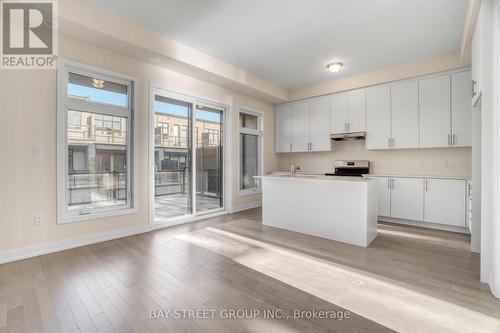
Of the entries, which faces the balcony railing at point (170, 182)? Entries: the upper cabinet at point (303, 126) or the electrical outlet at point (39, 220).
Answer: the upper cabinet

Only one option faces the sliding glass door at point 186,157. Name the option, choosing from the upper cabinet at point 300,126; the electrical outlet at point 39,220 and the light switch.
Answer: the upper cabinet

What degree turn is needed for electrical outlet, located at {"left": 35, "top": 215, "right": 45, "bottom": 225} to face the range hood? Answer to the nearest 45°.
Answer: approximately 90° to its left

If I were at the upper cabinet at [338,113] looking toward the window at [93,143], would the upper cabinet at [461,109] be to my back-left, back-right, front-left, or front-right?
back-left

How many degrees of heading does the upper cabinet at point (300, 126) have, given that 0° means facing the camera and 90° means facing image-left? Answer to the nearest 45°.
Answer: approximately 45°

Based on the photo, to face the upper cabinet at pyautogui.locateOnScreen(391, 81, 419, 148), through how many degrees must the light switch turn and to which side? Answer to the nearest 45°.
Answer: approximately 45° to its left

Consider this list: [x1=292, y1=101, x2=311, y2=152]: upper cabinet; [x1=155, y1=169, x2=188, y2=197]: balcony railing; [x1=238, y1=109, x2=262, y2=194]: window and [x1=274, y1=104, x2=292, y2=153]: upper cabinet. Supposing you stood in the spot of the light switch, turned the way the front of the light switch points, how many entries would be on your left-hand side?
4

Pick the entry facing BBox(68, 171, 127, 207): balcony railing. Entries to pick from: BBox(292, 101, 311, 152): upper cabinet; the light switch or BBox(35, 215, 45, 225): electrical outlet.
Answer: the upper cabinet

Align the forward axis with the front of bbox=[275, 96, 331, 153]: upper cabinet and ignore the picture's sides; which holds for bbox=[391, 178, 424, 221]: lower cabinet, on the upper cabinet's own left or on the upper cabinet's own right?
on the upper cabinet's own left
